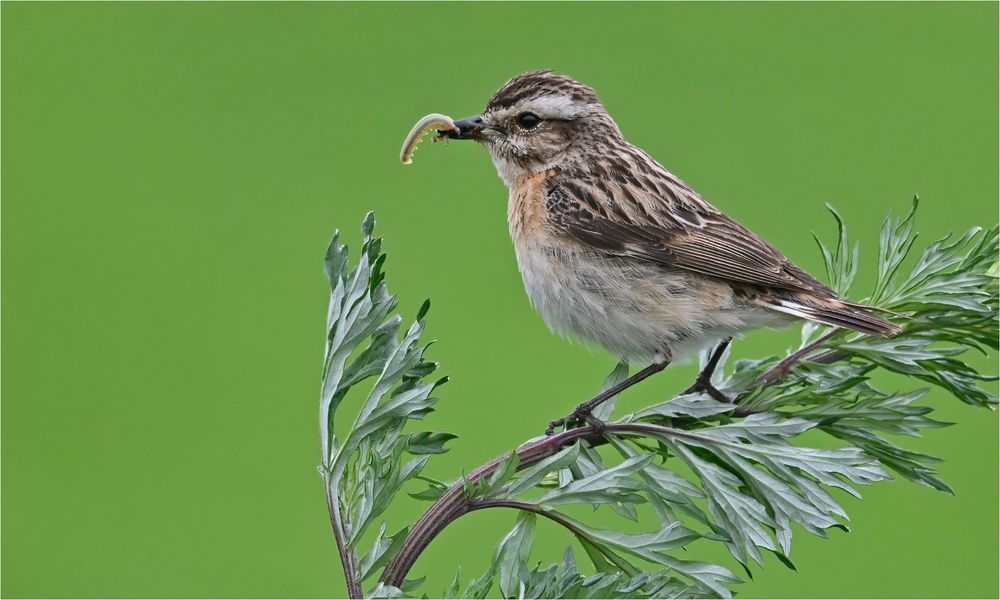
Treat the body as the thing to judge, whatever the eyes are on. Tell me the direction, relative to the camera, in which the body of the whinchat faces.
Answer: to the viewer's left
